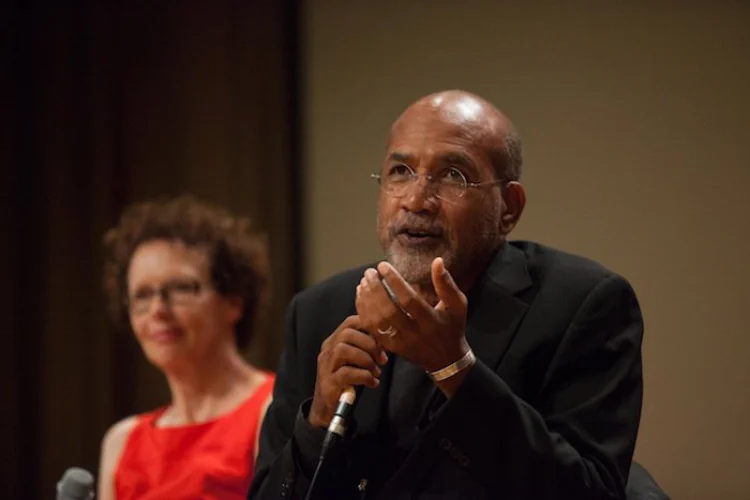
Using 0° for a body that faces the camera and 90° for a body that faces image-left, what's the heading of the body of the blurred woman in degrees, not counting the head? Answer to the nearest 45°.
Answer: approximately 45°

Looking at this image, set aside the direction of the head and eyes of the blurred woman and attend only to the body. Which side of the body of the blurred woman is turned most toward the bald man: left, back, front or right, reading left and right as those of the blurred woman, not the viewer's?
left

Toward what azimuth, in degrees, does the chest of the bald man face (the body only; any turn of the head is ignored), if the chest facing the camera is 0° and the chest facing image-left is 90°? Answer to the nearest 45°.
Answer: approximately 45°

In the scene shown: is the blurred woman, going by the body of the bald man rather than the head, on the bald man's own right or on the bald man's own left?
on the bald man's own right
